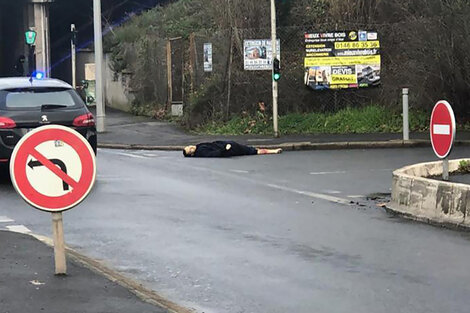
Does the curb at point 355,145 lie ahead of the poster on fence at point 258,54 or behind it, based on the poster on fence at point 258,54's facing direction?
ahead

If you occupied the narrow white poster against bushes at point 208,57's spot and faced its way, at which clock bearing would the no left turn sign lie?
The no left turn sign is roughly at 12 o'clock from the narrow white poster against bushes.

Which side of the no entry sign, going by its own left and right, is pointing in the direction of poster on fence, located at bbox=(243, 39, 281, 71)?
right

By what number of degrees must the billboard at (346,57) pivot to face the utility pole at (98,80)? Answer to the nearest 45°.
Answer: approximately 90° to its right

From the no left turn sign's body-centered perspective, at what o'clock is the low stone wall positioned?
The low stone wall is roughly at 8 o'clock from the no left turn sign.

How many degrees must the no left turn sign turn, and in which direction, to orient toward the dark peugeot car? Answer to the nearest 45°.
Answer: approximately 180°

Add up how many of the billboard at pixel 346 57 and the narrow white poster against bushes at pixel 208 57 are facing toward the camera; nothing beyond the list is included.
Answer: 2

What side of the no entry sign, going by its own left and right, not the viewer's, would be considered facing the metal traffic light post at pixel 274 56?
right

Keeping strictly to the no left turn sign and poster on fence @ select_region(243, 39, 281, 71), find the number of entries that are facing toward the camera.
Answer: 2

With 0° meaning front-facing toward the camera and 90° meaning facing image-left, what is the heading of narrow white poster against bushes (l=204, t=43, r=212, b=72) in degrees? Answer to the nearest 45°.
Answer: approximately 0°

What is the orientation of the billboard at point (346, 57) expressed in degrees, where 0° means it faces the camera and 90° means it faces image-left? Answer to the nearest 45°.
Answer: approximately 0°

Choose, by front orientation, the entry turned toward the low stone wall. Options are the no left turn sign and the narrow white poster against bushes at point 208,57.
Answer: the narrow white poster against bushes

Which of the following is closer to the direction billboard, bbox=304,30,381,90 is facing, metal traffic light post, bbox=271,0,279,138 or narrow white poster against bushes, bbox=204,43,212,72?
the metal traffic light post

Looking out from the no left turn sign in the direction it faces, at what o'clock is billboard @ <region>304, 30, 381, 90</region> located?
The billboard is roughly at 7 o'clock from the no left turn sign.
